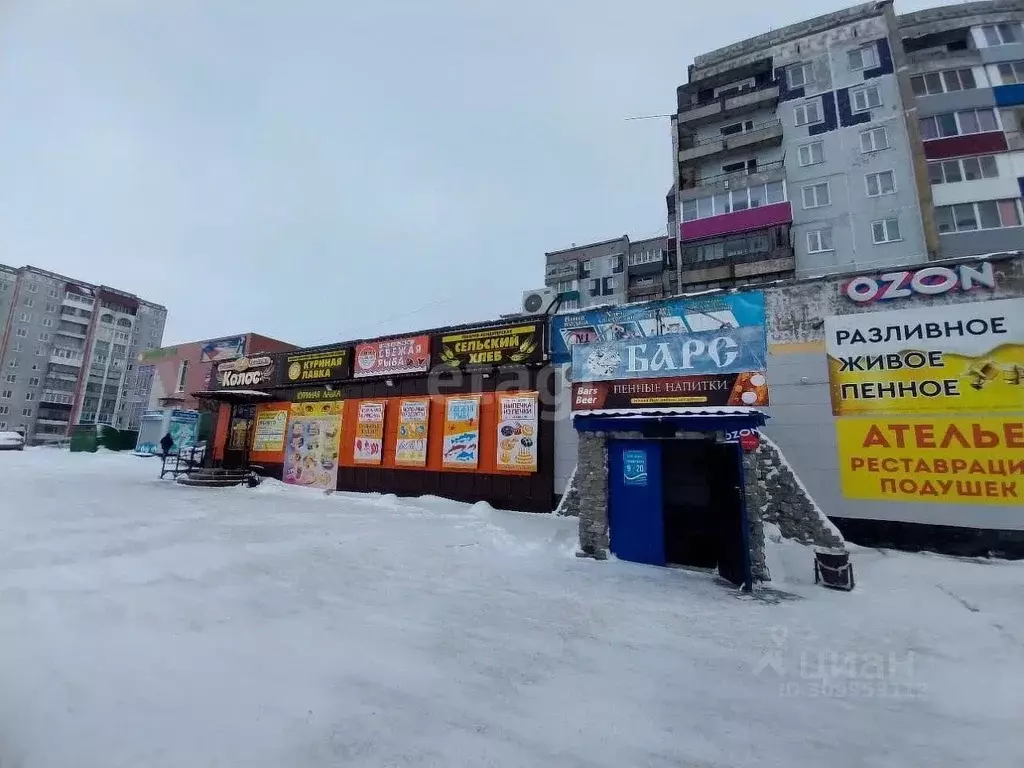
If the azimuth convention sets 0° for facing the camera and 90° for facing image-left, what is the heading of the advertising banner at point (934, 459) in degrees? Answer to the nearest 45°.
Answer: approximately 0°

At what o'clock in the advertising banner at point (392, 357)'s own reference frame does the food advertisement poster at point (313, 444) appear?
The food advertisement poster is roughly at 3 o'clock from the advertising banner.

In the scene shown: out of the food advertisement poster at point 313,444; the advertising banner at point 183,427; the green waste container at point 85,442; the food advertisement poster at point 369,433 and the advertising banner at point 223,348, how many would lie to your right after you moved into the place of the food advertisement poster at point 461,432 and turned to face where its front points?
5

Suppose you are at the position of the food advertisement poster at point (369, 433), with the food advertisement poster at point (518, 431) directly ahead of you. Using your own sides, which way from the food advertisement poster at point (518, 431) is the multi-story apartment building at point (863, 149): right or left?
left

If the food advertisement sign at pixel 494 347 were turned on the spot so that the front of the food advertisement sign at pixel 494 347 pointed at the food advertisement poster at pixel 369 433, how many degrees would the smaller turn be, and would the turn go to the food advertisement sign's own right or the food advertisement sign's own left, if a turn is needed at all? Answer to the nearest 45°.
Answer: approximately 90° to the food advertisement sign's own right

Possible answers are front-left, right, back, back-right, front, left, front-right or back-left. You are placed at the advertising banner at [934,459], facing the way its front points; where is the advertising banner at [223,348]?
right

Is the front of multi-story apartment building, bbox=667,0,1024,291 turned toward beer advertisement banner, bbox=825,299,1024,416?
yes

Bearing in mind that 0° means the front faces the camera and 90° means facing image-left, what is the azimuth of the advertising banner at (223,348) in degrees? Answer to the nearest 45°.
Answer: approximately 45°

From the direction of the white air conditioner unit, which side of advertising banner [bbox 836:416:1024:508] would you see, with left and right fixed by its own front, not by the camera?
right

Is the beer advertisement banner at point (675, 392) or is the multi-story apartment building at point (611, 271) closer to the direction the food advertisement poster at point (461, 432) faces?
the beer advertisement banner

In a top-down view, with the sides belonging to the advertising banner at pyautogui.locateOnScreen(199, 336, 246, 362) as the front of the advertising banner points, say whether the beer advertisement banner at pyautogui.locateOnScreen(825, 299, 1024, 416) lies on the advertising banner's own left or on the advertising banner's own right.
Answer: on the advertising banner's own left

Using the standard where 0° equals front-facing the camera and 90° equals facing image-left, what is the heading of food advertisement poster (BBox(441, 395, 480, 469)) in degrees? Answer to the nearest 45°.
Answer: approximately 45°

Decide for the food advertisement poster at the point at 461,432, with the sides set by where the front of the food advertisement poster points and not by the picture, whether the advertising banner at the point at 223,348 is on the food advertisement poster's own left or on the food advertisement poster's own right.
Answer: on the food advertisement poster's own right

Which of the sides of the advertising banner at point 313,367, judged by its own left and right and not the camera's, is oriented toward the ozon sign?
left
